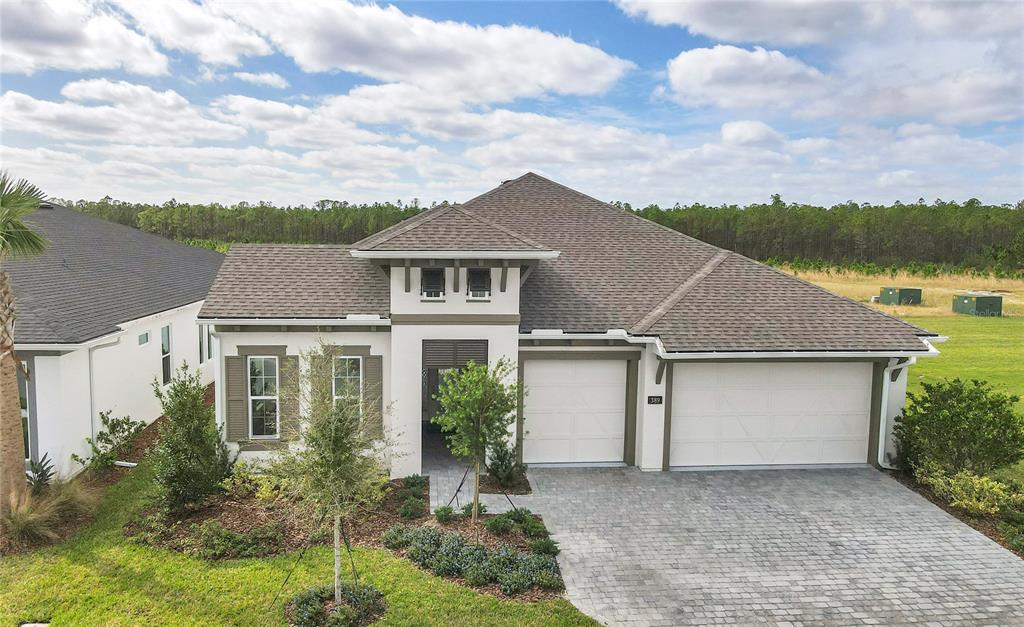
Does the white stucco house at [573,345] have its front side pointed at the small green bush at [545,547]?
yes

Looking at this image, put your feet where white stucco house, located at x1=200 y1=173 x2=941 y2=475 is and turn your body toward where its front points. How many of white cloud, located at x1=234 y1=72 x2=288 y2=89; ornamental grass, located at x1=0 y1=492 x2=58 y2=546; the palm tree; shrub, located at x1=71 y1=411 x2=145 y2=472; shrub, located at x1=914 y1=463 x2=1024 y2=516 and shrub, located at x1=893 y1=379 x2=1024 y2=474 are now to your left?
2

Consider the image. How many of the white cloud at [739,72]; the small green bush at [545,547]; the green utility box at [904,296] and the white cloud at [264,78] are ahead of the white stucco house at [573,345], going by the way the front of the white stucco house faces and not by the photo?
1

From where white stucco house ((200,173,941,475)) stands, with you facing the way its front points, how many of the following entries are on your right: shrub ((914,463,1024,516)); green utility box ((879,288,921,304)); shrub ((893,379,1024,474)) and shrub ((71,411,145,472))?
1

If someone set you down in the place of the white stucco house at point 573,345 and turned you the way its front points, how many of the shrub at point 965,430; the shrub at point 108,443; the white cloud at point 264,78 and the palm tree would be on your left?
1

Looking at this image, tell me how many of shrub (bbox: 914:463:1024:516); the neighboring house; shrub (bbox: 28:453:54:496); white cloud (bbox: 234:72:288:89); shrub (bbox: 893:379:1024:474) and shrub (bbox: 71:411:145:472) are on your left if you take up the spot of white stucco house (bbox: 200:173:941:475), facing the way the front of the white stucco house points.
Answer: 2

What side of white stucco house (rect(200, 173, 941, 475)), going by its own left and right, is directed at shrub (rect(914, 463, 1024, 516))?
left

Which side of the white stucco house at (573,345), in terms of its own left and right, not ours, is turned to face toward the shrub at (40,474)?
right

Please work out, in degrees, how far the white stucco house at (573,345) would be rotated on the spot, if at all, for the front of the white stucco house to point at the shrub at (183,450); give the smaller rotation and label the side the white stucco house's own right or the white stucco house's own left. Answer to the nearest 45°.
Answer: approximately 45° to the white stucco house's own right

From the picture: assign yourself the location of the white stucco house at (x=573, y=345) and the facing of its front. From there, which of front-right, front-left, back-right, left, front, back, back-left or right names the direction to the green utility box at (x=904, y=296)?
back-left

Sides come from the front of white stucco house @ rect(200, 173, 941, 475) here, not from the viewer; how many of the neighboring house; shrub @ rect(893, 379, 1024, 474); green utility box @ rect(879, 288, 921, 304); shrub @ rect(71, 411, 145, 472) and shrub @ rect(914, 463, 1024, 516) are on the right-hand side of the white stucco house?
2

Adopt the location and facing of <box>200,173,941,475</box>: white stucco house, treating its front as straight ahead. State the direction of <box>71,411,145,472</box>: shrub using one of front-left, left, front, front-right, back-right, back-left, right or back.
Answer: right

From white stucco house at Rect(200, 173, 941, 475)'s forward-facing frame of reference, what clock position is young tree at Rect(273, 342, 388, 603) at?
The young tree is roughly at 1 o'clock from the white stucco house.

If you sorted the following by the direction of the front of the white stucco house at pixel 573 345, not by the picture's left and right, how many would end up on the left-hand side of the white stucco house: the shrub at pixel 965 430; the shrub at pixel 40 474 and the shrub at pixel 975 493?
2

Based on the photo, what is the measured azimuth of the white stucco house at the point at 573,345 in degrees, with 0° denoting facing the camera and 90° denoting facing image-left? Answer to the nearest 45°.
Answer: approximately 0°

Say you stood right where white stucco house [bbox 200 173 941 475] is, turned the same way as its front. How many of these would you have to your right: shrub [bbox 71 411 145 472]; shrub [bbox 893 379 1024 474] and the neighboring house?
2

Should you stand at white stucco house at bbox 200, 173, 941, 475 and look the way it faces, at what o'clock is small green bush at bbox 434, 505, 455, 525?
The small green bush is roughly at 1 o'clock from the white stucco house.

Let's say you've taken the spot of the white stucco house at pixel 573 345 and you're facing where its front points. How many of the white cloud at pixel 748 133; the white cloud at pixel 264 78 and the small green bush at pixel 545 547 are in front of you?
1

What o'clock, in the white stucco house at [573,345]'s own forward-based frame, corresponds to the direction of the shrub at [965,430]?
The shrub is roughly at 9 o'clock from the white stucco house.
